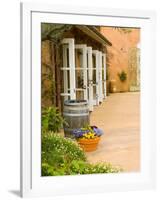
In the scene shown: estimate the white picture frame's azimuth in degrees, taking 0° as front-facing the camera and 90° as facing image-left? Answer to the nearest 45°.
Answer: approximately 315°
